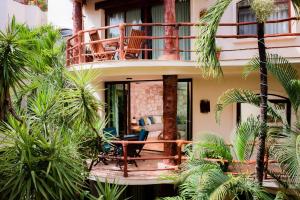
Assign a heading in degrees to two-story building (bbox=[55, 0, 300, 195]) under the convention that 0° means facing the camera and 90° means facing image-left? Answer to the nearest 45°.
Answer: approximately 0°

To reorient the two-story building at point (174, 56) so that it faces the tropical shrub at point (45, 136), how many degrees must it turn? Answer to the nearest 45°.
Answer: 0° — it already faces it

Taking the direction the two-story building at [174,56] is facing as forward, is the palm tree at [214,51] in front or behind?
in front

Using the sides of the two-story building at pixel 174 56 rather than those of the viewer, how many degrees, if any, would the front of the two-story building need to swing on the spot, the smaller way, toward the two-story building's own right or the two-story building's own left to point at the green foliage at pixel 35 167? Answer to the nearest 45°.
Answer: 0° — it already faces it

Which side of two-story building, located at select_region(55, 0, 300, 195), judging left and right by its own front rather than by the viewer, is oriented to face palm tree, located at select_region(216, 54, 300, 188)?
front

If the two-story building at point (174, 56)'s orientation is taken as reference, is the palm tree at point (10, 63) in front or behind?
in front
